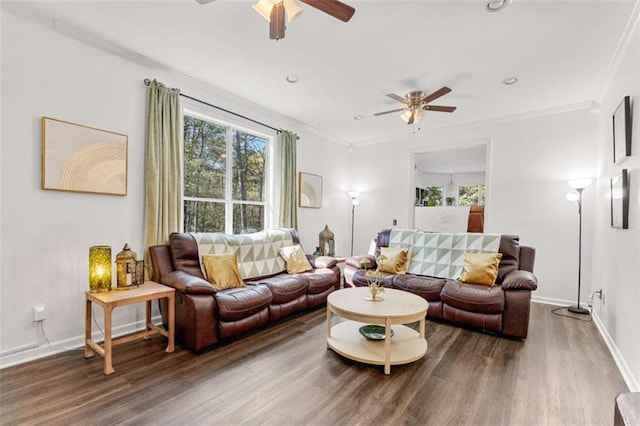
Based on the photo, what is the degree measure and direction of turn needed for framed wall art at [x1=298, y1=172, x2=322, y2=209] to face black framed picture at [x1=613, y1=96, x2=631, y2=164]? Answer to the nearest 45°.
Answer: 0° — it already faces it

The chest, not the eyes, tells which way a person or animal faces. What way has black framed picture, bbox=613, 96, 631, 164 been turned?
to the viewer's left

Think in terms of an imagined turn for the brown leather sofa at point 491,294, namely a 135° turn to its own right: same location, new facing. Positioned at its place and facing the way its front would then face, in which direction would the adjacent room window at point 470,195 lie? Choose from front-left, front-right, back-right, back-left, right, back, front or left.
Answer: front

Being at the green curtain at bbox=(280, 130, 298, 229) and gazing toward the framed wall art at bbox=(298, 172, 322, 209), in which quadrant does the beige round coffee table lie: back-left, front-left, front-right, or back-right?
back-right

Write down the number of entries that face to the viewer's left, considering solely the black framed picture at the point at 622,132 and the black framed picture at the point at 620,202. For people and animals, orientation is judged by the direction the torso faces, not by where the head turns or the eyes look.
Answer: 2

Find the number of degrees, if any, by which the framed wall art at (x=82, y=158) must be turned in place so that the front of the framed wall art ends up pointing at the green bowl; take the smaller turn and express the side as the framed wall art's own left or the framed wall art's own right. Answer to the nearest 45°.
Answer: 0° — it already faces it

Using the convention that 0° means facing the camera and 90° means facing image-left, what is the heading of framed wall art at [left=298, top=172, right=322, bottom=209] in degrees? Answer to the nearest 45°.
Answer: approximately 315°

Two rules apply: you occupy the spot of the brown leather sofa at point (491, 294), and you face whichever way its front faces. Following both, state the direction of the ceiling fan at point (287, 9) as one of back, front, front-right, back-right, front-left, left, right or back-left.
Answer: front

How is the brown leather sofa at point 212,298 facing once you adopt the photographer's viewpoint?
facing the viewer and to the right of the viewer

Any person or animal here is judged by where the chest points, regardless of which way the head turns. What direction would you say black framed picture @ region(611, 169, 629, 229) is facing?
to the viewer's left

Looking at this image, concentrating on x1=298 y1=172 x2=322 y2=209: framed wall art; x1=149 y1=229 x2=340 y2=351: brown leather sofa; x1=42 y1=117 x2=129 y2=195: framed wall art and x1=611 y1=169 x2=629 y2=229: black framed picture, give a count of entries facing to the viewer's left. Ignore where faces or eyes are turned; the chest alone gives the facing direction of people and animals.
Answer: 1

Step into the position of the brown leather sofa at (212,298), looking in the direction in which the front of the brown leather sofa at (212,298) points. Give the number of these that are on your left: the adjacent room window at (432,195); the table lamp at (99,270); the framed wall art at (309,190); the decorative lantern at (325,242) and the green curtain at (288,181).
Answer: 4

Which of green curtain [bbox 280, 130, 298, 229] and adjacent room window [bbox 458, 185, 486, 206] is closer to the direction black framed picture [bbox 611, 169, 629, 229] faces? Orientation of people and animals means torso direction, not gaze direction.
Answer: the green curtain
